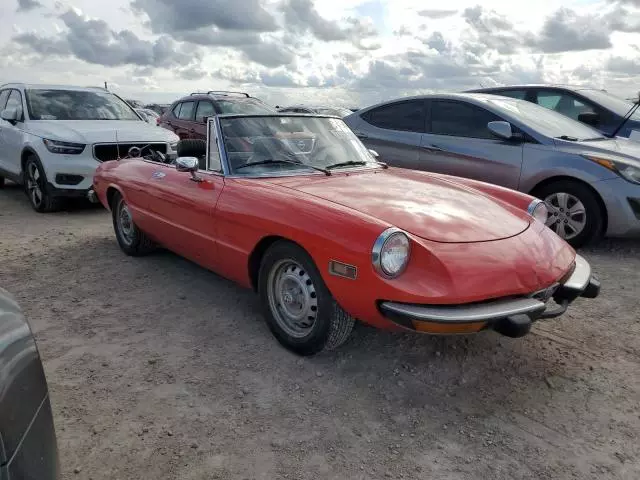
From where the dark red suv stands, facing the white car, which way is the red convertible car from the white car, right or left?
left

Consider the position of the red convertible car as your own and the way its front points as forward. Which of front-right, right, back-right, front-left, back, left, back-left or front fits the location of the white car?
back

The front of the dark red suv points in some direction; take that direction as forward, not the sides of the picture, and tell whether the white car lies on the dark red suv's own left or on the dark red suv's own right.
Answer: on the dark red suv's own right

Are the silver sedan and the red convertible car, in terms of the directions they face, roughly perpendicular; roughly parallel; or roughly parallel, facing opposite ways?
roughly parallel

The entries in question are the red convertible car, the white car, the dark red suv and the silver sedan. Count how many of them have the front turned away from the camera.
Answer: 0

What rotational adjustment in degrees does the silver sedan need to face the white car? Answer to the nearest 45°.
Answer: approximately 135° to its right

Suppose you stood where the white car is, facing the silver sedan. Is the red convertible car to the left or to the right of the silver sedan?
right

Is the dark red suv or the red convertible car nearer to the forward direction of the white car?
the red convertible car

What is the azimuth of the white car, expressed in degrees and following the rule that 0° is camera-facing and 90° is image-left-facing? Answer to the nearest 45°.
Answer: approximately 315°

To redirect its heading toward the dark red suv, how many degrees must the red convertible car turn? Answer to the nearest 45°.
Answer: approximately 135° to its left
